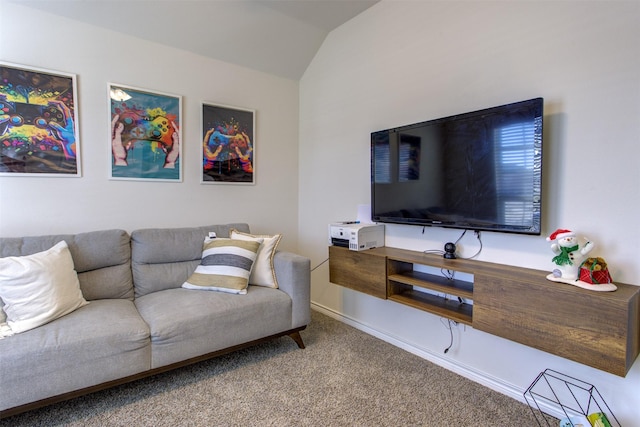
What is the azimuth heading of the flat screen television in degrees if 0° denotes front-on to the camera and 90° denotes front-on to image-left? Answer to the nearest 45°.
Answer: approximately 45°

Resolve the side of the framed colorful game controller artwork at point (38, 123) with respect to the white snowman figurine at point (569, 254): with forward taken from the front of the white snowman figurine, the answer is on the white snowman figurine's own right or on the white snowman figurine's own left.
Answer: on the white snowman figurine's own right

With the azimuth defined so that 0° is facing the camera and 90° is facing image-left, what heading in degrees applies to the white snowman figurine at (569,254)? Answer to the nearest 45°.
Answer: approximately 0°

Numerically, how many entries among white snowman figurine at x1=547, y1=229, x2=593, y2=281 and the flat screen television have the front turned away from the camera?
0

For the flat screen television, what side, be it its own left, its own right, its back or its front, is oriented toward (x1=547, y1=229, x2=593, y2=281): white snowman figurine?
left

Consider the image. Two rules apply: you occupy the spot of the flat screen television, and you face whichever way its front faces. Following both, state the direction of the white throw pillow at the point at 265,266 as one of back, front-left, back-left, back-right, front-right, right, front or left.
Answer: front-right

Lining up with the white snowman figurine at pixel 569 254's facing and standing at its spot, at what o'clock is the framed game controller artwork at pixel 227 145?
The framed game controller artwork is roughly at 3 o'clock from the white snowman figurine.

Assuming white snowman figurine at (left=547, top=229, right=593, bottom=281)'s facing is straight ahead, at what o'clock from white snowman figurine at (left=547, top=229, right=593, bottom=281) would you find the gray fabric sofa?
The gray fabric sofa is roughly at 2 o'clock from the white snowman figurine.

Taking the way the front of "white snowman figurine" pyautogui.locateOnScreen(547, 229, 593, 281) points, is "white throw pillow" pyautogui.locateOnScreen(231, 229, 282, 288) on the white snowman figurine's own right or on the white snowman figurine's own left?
on the white snowman figurine's own right

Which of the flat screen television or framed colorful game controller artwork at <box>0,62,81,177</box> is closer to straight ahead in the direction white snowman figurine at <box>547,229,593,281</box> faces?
the framed colorful game controller artwork
